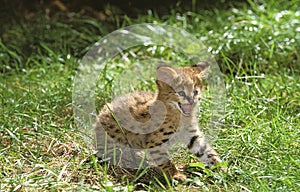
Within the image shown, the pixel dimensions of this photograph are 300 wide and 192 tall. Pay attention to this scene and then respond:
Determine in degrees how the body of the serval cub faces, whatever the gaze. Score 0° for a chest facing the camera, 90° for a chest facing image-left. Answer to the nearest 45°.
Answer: approximately 315°
